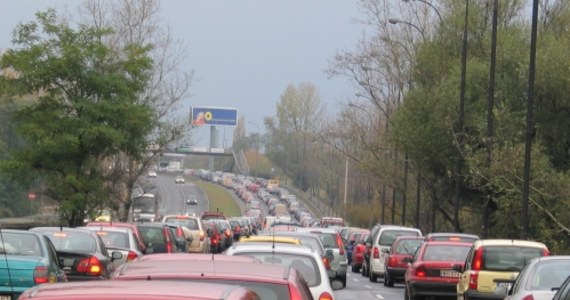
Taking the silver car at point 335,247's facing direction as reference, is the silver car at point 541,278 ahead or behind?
behind

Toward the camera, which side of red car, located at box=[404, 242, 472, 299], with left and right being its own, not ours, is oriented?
back

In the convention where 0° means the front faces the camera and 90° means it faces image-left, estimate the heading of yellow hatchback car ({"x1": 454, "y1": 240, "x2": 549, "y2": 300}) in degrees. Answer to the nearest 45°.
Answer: approximately 180°

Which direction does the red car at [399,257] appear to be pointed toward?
away from the camera

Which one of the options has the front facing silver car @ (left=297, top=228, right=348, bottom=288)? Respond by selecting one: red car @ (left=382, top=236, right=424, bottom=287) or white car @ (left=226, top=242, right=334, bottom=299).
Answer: white car @ (left=226, top=242, right=334, bottom=299)

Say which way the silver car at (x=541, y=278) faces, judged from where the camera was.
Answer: facing away from the viewer

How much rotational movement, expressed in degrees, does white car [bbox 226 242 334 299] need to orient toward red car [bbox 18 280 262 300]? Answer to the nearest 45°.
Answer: approximately 180°

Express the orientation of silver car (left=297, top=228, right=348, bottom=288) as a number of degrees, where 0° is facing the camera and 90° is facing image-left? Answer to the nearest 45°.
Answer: approximately 180°

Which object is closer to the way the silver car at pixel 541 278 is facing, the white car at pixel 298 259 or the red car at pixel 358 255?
the red car

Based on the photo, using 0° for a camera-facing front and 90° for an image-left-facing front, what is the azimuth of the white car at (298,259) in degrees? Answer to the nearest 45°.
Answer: approximately 180°
